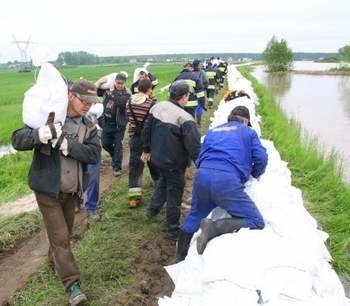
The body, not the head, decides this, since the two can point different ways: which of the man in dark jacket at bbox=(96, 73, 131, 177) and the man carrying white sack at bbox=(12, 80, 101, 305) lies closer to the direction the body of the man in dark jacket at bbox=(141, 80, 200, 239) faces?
the man in dark jacket

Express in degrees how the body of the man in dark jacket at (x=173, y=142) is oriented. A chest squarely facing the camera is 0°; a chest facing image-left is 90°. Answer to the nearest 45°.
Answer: approximately 225°

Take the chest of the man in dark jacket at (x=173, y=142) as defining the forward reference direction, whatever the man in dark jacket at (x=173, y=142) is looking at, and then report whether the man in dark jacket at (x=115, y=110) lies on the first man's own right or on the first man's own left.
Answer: on the first man's own left

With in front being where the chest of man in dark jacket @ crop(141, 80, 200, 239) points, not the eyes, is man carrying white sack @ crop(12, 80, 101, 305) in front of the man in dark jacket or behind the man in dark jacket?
behind
